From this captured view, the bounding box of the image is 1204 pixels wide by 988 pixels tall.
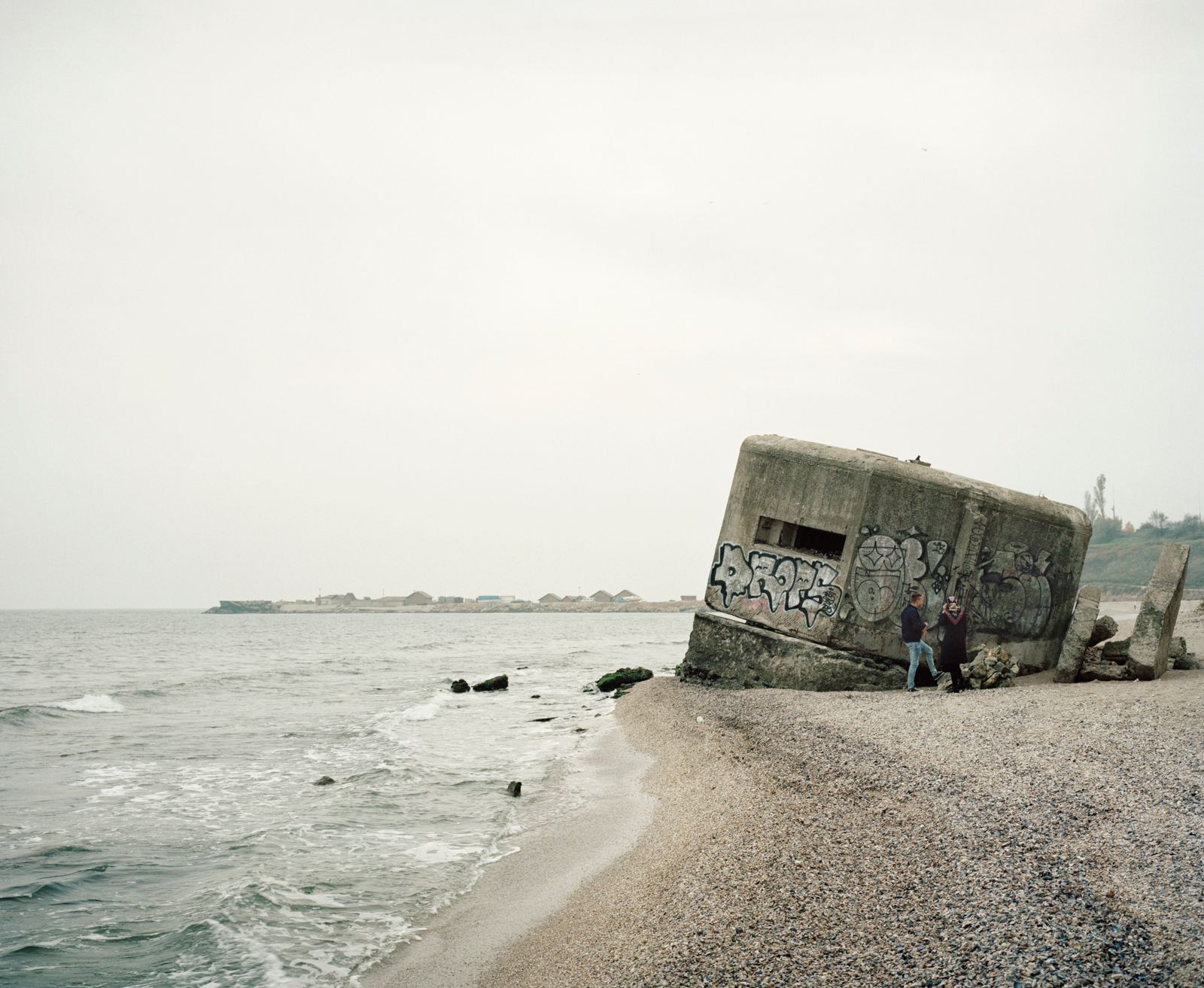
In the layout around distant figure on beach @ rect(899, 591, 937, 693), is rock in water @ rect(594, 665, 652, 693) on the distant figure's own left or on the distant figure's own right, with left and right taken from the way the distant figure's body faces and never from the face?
on the distant figure's own left

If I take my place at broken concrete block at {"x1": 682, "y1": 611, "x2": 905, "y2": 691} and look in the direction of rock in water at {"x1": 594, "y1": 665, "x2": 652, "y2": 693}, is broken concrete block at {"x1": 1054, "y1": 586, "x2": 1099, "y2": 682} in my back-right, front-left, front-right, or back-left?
back-right

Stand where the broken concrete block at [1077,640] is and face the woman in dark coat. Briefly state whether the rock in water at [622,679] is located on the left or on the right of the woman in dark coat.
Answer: right

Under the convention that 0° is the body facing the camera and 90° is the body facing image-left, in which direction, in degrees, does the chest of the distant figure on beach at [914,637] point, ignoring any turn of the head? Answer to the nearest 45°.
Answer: approximately 270°
